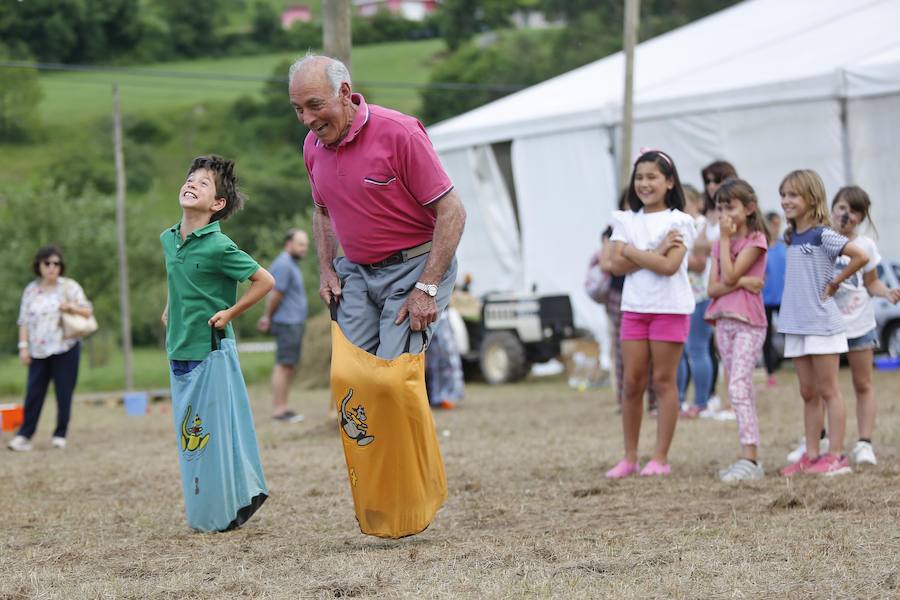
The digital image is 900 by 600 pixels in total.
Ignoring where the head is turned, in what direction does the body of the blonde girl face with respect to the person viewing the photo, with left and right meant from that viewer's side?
facing the viewer and to the left of the viewer

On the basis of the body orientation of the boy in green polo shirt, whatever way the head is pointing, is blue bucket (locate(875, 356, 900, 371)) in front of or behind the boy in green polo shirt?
behind

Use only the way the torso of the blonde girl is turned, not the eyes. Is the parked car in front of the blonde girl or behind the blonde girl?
behind

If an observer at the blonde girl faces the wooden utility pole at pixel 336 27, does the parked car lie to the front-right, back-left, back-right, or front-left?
front-right

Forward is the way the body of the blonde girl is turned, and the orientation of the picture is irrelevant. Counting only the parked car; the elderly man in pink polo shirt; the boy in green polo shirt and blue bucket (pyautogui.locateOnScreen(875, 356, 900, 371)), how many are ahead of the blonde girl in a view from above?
2

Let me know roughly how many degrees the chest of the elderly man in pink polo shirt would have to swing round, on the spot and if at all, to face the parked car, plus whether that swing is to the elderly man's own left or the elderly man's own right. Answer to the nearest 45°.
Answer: approximately 180°

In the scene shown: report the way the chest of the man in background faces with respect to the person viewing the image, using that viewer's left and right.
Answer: facing to the right of the viewer

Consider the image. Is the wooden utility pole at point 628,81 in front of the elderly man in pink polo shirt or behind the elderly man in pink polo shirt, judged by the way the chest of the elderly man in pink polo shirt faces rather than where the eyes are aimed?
behind

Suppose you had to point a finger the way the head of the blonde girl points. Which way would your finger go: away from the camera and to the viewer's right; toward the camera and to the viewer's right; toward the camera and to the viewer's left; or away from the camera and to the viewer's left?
toward the camera and to the viewer's left

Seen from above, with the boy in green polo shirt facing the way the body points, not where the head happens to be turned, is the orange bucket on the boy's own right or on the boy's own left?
on the boy's own right

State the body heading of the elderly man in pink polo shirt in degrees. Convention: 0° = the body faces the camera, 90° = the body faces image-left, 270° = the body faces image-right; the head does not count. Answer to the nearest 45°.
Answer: approximately 45°

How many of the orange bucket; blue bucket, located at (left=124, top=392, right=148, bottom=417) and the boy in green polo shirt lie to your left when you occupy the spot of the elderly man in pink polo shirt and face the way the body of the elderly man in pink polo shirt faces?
0
